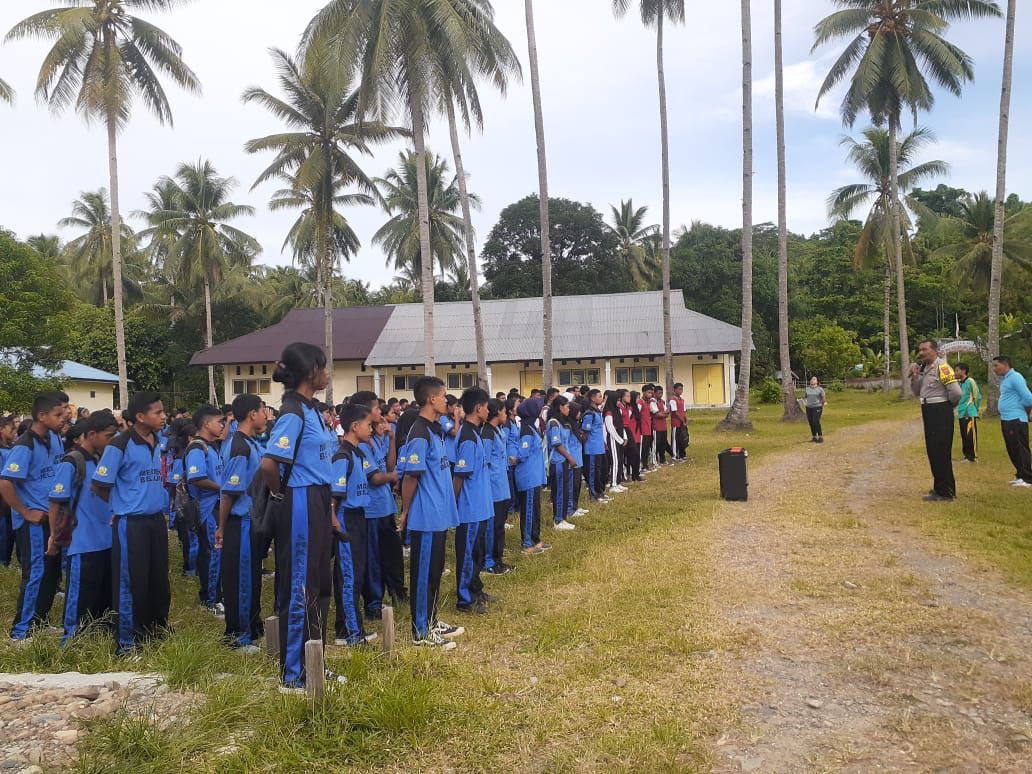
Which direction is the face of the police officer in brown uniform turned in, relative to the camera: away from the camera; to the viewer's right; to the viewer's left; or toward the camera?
to the viewer's left

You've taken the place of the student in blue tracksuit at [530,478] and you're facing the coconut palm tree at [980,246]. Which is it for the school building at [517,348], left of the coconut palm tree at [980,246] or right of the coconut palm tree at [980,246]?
left

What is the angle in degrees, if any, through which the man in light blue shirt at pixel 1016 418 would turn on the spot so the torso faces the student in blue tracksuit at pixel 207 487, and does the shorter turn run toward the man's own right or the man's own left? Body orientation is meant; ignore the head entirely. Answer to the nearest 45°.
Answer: approximately 45° to the man's own left

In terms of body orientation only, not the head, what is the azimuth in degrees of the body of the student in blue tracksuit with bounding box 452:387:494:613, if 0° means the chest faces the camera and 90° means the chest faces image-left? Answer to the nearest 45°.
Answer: approximately 270°

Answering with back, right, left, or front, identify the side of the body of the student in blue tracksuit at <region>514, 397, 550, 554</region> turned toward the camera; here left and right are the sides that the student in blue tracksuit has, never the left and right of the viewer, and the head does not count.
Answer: right

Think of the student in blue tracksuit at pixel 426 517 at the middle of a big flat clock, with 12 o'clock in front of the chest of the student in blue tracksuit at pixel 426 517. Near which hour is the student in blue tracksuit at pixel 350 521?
the student in blue tracksuit at pixel 350 521 is roughly at 7 o'clock from the student in blue tracksuit at pixel 426 517.

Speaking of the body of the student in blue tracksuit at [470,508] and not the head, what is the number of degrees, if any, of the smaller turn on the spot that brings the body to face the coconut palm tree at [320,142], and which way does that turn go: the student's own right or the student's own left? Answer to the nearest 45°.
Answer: approximately 90° to the student's own left

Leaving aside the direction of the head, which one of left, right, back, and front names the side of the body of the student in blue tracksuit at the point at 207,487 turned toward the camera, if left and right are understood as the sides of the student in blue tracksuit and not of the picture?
right

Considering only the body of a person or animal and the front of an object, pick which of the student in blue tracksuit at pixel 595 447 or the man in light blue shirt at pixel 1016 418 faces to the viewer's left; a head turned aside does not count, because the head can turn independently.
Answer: the man in light blue shirt

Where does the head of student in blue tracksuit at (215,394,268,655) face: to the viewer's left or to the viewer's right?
to the viewer's right

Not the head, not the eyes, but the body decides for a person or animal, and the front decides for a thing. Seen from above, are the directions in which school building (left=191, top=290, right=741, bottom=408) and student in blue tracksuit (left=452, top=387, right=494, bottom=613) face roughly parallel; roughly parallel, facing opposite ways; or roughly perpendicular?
roughly perpendicular

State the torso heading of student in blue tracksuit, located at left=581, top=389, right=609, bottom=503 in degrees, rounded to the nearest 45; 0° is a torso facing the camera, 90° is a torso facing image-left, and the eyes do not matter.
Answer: approximately 270°

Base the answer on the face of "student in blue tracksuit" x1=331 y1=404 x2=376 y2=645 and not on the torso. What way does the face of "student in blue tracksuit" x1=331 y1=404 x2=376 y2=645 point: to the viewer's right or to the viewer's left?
to the viewer's right

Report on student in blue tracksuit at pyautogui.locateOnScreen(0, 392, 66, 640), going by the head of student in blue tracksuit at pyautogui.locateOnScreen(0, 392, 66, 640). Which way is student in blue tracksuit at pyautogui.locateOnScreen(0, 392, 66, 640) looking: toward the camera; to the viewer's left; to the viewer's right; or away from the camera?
to the viewer's right

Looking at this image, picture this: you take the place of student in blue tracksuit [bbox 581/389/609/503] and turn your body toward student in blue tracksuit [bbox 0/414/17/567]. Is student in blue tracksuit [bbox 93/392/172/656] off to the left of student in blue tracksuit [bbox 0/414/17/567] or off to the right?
left

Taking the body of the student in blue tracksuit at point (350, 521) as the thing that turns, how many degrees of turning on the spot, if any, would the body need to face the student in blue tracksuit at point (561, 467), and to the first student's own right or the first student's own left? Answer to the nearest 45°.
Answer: approximately 45° to the first student's own left

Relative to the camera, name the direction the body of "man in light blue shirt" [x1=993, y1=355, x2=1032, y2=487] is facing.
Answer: to the viewer's left

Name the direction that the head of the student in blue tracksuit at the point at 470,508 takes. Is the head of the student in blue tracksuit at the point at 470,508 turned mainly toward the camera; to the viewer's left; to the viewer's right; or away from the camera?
to the viewer's right

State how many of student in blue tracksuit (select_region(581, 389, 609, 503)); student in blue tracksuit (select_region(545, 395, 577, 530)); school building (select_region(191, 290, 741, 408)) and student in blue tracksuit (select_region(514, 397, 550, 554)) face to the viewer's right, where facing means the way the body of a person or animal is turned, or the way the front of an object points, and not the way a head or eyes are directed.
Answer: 3

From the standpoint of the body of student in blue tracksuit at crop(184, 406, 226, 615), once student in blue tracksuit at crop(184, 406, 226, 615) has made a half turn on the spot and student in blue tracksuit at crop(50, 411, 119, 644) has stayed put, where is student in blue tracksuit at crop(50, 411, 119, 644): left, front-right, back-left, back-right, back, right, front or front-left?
front-left
